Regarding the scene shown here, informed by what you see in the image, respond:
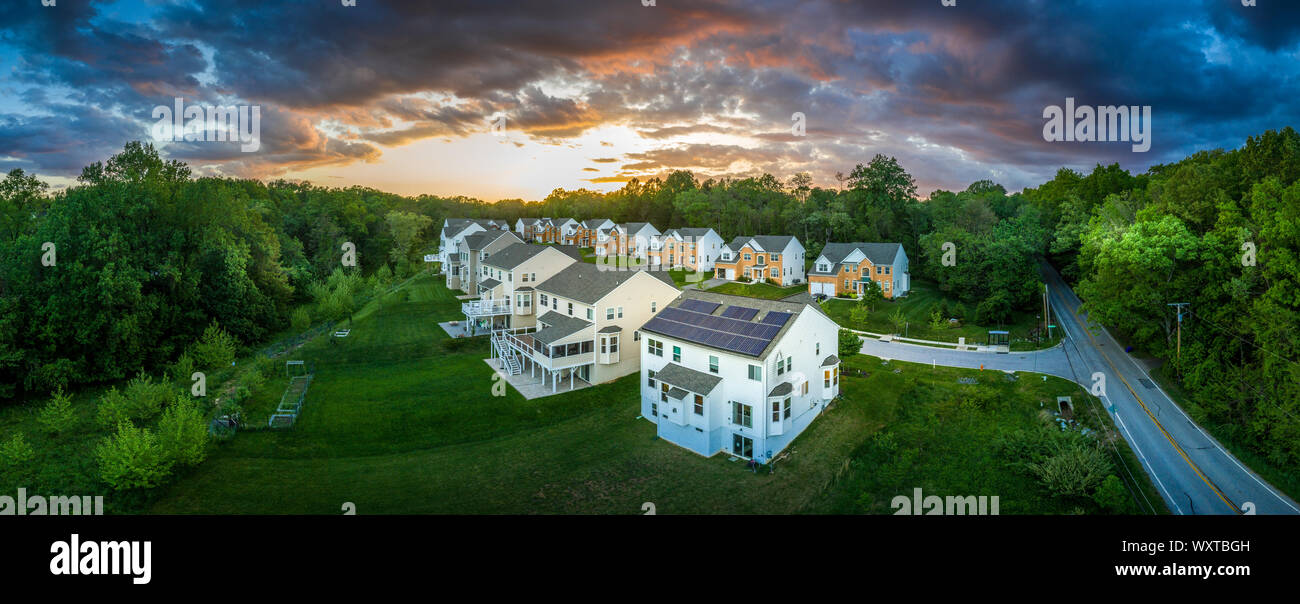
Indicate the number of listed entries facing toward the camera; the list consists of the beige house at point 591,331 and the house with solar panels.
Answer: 0

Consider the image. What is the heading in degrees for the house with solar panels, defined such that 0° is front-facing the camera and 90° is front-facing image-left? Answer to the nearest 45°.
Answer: approximately 225°

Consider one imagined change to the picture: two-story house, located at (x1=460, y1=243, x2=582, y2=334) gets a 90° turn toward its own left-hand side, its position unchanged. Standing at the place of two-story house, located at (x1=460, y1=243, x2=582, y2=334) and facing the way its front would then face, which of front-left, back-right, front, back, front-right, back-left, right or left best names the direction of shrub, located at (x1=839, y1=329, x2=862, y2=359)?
back

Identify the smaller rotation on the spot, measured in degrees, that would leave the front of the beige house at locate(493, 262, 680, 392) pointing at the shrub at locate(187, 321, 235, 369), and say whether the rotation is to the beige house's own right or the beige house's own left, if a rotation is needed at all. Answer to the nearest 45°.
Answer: approximately 135° to the beige house's own left

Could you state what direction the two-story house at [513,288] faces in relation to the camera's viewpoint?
facing away from the viewer and to the right of the viewer

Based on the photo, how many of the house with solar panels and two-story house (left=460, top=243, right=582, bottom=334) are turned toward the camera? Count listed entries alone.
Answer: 0

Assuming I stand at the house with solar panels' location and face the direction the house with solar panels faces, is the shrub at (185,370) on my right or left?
on my left

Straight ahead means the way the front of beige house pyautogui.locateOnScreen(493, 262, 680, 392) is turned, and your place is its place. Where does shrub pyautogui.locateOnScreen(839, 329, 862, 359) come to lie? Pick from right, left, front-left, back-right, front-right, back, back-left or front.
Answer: front-right

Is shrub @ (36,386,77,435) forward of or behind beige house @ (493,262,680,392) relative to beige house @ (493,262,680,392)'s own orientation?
behind

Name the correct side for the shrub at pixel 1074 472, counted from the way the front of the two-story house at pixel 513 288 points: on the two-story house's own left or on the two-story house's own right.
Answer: on the two-story house's own right

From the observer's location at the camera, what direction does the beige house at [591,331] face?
facing away from the viewer and to the right of the viewer

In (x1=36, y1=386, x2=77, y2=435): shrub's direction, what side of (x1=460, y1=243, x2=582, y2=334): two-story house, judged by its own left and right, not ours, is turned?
back

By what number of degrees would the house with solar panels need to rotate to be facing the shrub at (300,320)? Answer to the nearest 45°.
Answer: approximately 90° to its left

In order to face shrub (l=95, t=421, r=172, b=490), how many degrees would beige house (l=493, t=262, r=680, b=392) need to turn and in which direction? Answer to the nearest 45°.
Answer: approximately 180°
